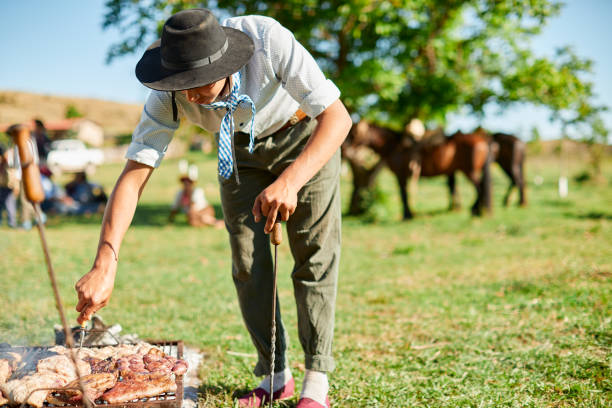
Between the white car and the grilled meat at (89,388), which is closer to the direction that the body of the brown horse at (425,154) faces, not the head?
the white car

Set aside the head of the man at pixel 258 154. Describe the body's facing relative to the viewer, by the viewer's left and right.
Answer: facing the viewer and to the left of the viewer

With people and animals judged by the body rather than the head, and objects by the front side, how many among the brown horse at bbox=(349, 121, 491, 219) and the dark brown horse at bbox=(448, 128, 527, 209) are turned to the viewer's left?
2

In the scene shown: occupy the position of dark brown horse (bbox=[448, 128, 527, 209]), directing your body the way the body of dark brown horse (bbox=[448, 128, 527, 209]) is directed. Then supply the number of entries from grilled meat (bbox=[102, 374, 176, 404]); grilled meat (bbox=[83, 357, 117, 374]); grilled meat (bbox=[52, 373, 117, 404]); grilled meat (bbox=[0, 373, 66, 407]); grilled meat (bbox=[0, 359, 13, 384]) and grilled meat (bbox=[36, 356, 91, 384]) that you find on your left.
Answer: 6

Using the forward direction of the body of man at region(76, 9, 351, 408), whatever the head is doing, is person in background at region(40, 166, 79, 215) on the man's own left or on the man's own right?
on the man's own right

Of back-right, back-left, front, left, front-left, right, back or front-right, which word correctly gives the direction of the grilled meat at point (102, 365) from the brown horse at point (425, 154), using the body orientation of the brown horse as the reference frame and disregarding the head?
left

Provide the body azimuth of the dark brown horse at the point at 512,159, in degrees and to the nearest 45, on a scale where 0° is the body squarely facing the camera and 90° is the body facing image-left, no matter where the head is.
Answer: approximately 90°

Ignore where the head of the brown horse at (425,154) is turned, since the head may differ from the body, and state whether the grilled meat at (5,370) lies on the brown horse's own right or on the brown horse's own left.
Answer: on the brown horse's own left

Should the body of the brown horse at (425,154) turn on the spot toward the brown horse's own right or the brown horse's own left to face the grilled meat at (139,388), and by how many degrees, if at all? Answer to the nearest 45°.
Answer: approximately 90° to the brown horse's own left

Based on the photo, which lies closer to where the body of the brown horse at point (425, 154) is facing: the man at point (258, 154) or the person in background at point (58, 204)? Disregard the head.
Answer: the person in background

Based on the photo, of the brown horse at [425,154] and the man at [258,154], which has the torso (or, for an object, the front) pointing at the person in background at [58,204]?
the brown horse

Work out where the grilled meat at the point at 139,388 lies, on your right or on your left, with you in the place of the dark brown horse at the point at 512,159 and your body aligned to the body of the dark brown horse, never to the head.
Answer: on your left

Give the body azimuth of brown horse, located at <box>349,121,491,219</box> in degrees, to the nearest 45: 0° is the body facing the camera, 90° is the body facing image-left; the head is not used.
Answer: approximately 90°

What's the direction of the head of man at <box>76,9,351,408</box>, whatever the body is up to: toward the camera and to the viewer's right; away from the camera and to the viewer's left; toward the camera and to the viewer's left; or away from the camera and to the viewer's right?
toward the camera and to the viewer's left
